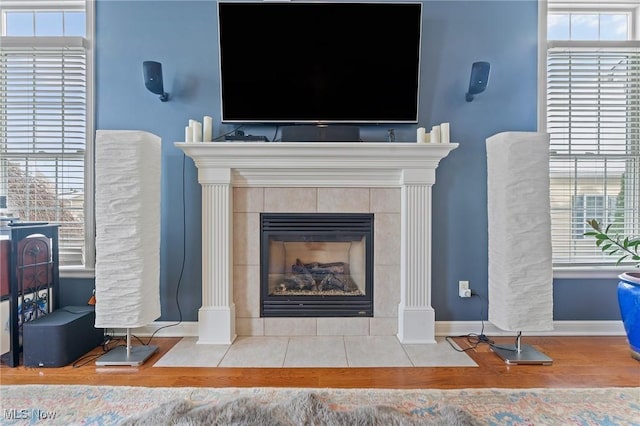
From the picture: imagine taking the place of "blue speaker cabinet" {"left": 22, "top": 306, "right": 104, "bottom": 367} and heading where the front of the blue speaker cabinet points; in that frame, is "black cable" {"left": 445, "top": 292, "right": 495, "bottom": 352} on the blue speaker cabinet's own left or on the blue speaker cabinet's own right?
on the blue speaker cabinet's own left

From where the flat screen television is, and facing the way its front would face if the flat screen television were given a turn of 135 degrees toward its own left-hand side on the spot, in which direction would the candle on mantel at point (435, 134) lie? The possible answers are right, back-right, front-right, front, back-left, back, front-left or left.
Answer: front-right

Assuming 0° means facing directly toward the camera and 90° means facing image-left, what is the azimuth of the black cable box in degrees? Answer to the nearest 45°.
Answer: approximately 0°

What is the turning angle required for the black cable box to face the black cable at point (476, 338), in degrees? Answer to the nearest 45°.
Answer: approximately 90° to its left

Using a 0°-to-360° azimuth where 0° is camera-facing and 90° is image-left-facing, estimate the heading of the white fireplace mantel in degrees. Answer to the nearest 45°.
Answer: approximately 0°

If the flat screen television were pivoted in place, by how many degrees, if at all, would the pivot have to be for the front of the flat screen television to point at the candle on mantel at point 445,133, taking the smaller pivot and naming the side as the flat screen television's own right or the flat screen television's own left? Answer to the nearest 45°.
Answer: approximately 90° to the flat screen television's own left
